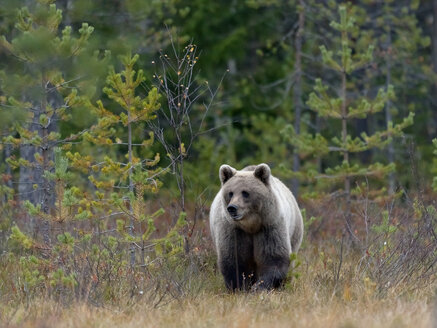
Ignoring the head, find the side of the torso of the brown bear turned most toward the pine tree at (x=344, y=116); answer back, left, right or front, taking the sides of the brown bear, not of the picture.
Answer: back

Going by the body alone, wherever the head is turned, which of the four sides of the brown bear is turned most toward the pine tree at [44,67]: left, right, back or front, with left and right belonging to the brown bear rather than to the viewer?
right

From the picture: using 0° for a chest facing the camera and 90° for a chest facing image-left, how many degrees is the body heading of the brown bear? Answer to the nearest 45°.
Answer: approximately 0°
